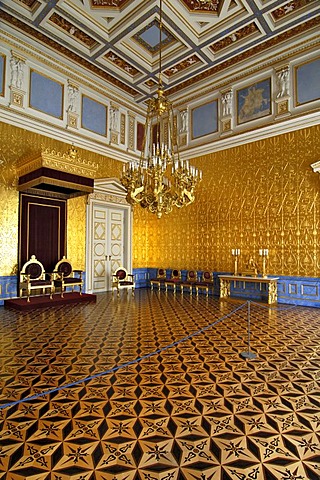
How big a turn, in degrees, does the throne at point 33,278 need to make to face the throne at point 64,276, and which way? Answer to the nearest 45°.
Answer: approximately 90° to its left

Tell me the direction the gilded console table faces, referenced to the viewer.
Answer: facing the viewer and to the left of the viewer

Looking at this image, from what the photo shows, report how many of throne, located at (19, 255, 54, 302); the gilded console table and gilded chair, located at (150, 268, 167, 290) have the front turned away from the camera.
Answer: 0

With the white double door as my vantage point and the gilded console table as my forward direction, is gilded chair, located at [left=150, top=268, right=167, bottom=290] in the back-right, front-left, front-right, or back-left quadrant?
front-left

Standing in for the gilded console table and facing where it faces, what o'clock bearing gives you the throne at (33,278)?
The throne is roughly at 1 o'clock from the gilded console table.

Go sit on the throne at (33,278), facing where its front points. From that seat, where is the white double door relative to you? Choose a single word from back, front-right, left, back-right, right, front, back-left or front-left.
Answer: left

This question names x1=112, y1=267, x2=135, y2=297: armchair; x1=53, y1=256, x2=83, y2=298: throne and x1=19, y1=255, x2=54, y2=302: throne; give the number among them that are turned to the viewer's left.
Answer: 0

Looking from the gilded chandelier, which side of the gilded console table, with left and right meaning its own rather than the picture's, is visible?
front

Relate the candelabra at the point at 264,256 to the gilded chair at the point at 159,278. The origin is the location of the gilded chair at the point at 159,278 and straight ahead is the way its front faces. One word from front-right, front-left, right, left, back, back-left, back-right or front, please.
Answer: left

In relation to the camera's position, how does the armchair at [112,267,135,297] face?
facing the viewer and to the right of the viewer

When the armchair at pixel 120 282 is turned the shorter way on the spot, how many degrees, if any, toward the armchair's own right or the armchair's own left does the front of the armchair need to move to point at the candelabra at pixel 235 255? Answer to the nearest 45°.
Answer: approximately 45° to the armchair's own left
